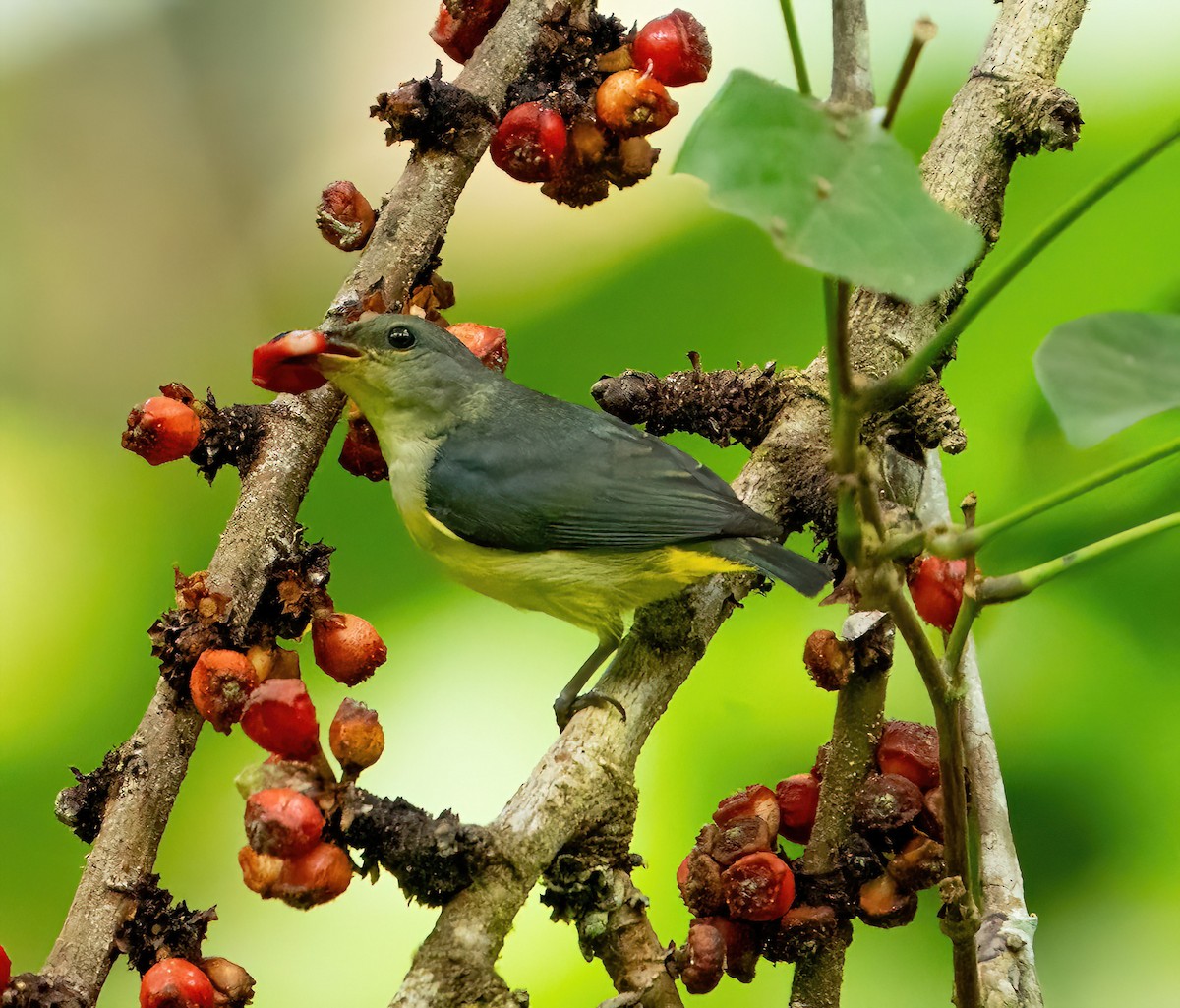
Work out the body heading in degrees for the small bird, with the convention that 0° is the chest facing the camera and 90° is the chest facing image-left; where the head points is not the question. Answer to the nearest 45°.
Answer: approximately 90°
